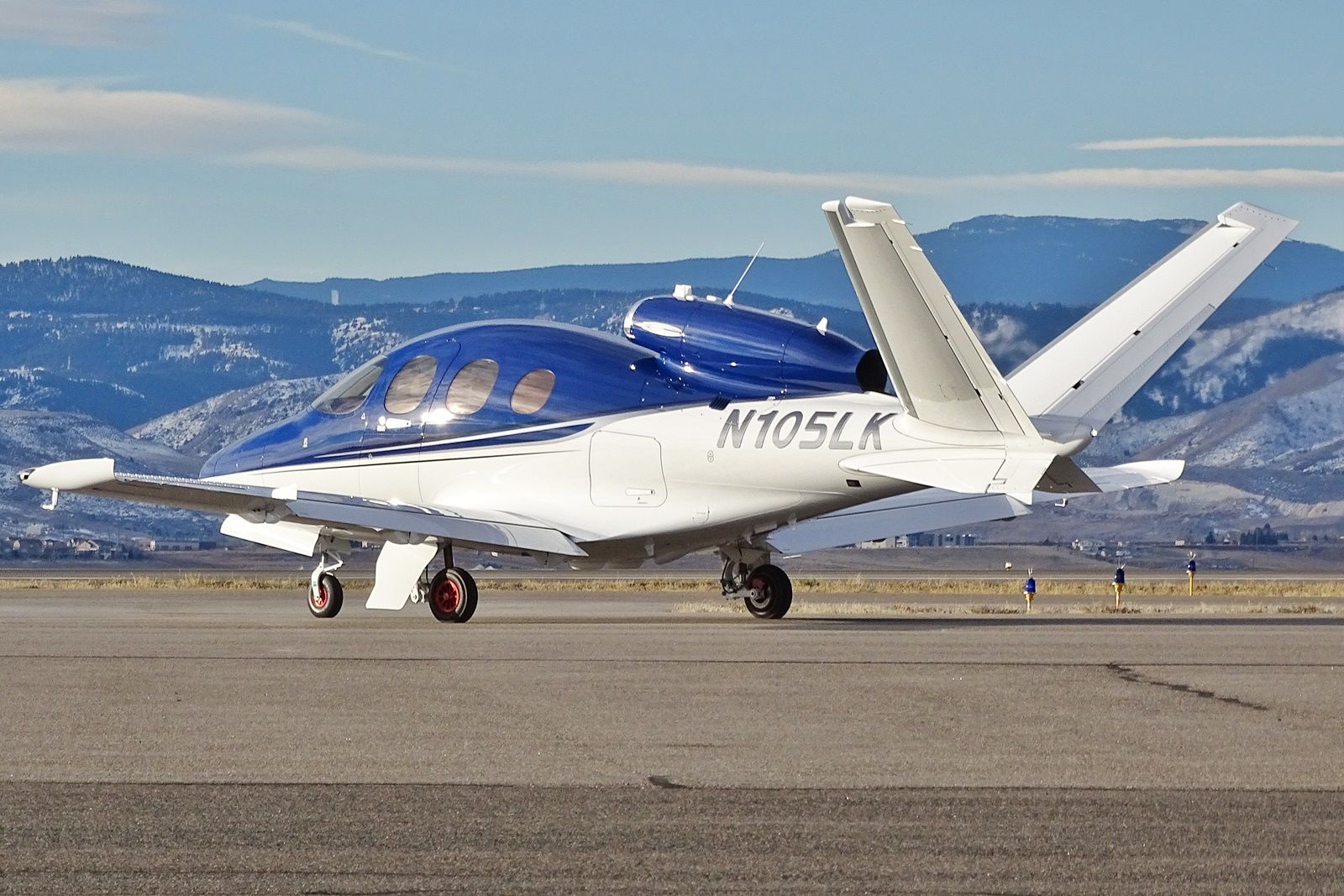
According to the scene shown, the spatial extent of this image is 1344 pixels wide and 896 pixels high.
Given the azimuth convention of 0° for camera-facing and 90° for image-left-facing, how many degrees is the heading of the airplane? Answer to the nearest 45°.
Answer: approximately 135°
